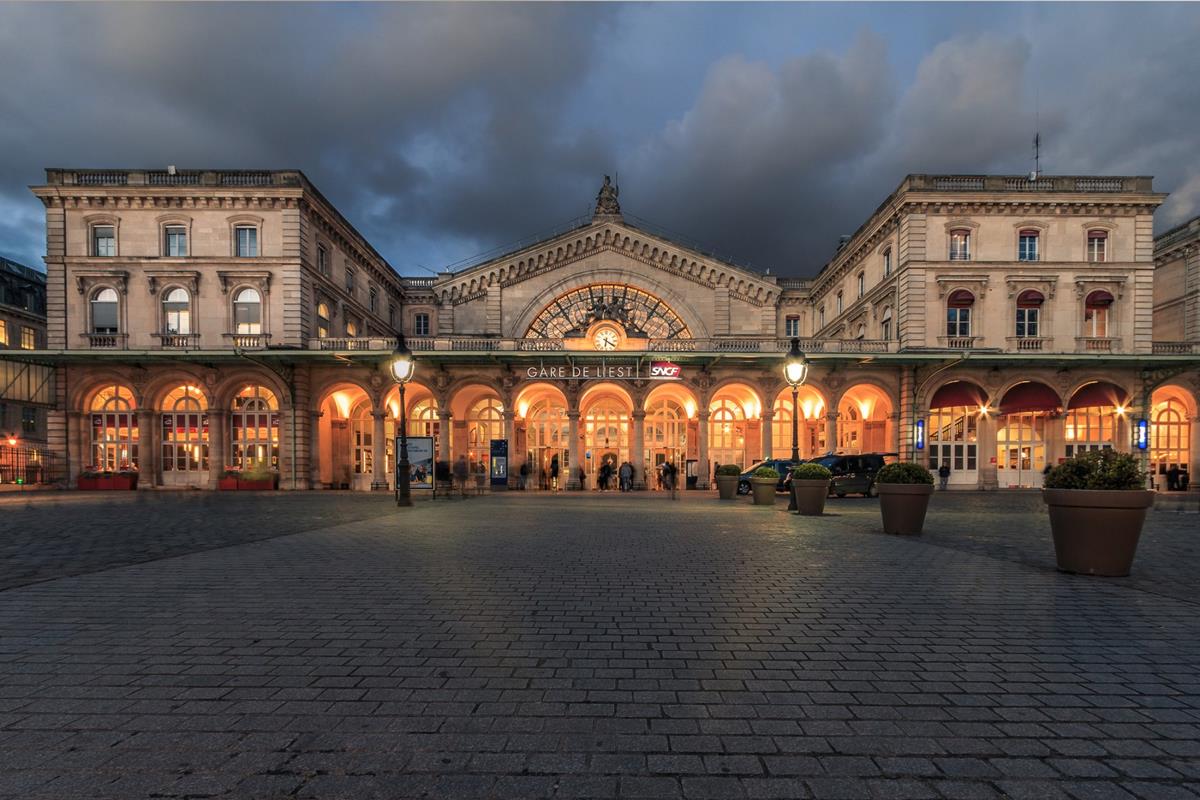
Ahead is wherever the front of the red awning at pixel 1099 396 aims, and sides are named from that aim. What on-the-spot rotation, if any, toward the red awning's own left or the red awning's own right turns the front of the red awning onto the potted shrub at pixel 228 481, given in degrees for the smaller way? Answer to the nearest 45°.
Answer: approximately 45° to the red awning's own right

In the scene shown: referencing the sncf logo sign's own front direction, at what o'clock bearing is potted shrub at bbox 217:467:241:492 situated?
The potted shrub is roughly at 3 o'clock from the sncf logo sign.

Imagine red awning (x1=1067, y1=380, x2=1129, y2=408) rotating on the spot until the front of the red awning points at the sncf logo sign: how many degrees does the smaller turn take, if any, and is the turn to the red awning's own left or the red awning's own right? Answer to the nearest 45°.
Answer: approximately 45° to the red awning's own right

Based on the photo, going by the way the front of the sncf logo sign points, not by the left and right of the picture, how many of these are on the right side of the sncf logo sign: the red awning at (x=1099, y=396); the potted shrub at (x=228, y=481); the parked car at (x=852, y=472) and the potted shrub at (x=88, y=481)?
2

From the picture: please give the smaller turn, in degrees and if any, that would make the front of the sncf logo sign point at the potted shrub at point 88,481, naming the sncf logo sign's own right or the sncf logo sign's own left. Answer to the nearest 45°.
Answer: approximately 90° to the sncf logo sign's own right

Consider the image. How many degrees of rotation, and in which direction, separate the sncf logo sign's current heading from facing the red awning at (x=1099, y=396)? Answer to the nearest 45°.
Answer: approximately 90° to its left

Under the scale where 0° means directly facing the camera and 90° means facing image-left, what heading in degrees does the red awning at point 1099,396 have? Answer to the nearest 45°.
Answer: approximately 0°

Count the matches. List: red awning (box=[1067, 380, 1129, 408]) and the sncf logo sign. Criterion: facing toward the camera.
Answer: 2
